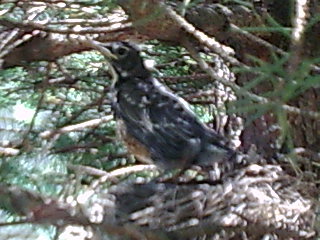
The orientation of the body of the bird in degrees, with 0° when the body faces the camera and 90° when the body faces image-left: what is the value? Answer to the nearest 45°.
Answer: approximately 90°
